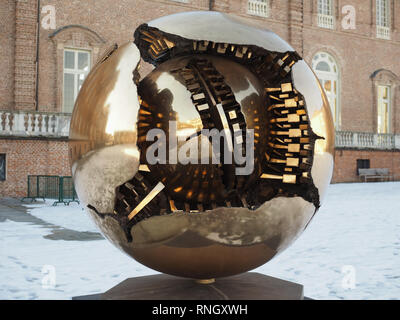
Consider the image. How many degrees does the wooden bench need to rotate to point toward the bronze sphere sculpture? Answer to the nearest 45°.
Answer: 0° — it already faces it

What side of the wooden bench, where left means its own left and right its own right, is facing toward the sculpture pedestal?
front

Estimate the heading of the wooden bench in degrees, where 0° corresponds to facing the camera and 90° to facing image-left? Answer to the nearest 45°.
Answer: approximately 0°
